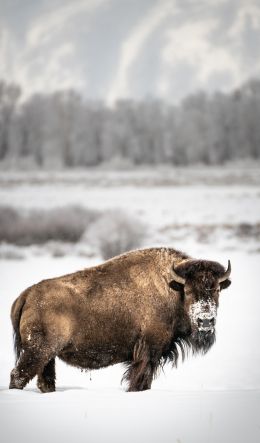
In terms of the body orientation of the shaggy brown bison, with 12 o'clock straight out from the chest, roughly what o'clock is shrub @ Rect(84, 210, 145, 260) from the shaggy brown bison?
The shrub is roughly at 9 o'clock from the shaggy brown bison.

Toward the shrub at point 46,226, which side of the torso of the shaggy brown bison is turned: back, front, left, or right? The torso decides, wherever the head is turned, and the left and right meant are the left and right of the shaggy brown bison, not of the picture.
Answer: left

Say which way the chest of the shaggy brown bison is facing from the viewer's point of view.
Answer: to the viewer's right
